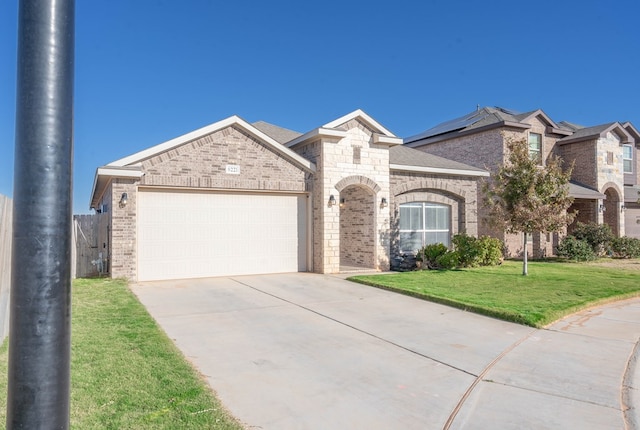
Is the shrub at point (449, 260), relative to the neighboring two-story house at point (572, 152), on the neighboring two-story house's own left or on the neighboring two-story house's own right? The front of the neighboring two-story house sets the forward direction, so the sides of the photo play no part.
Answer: on the neighboring two-story house's own right

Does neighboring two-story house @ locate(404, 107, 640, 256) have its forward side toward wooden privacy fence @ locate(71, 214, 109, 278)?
no

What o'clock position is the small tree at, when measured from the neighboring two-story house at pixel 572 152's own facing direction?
The small tree is roughly at 2 o'clock from the neighboring two-story house.

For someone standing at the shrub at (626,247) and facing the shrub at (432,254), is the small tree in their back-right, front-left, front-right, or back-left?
front-left

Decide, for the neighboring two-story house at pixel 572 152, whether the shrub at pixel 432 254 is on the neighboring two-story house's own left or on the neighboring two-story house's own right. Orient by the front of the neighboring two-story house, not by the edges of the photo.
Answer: on the neighboring two-story house's own right

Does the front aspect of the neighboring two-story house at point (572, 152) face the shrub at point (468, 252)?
no

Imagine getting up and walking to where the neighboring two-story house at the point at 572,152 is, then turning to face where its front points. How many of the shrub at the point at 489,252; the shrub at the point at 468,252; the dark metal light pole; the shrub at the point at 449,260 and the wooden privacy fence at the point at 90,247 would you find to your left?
0

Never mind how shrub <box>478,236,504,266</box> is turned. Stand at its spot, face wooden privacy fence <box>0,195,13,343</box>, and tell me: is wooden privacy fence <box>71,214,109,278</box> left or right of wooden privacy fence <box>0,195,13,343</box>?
right

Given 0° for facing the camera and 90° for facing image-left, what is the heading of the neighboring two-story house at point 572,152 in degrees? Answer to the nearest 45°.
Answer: approximately 315°

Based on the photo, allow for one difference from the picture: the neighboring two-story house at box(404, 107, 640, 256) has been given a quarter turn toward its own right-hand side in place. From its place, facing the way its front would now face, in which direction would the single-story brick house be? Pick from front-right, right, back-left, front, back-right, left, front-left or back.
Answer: front

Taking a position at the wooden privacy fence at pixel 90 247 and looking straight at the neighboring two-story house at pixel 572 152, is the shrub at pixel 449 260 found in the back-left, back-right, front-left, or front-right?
front-right

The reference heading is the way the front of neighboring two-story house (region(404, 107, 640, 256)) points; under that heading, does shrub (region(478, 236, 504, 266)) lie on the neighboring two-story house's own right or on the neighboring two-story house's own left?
on the neighboring two-story house's own right

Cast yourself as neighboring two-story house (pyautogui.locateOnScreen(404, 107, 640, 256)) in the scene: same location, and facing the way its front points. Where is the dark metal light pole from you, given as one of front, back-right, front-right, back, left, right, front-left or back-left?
front-right
